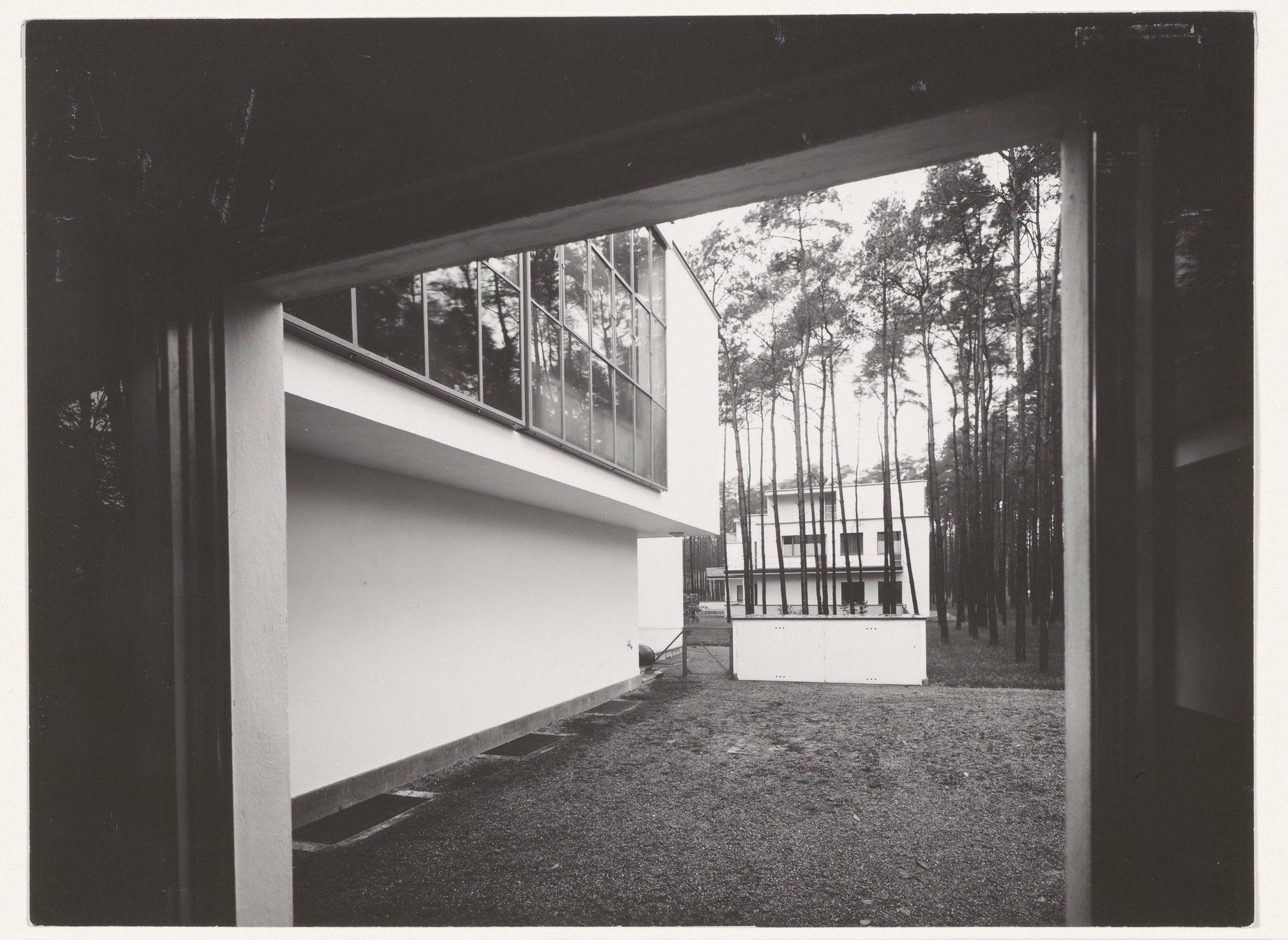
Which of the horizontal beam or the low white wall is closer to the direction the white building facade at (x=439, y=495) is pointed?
the horizontal beam

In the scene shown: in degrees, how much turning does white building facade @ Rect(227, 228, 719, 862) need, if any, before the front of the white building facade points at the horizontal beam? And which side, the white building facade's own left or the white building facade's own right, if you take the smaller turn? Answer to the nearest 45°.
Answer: approximately 45° to the white building facade's own right

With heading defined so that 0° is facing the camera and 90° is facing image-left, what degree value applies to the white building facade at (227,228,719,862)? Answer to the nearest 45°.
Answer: approximately 315°

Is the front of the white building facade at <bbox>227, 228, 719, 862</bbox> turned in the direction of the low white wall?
no

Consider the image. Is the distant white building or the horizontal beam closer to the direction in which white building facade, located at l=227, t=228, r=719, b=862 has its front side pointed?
the horizontal beam

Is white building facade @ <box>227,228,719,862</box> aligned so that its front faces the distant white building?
no
